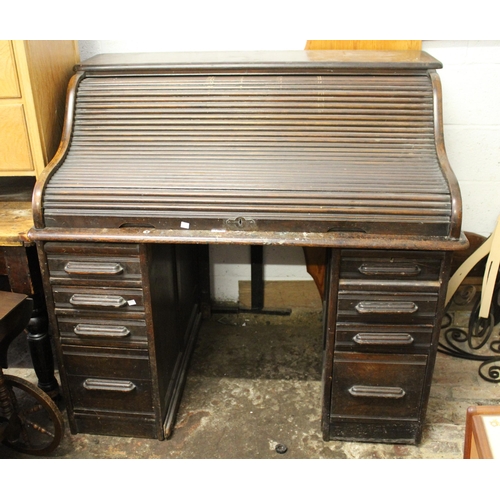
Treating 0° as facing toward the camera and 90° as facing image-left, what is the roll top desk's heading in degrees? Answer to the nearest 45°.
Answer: approximately 0°

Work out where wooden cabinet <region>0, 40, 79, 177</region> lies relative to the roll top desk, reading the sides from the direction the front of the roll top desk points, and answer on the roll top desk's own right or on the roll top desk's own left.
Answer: on the roll top desk's own right

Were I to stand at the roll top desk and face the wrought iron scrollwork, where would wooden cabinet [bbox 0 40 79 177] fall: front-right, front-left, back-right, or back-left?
back-left

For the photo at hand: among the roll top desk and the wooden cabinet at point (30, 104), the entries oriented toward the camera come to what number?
2

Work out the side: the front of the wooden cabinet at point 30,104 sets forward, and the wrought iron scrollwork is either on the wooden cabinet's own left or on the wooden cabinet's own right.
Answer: on the wooden cabinet's own left

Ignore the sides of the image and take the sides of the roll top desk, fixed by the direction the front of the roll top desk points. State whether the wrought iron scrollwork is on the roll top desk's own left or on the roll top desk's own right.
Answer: on the roll top desk's own left

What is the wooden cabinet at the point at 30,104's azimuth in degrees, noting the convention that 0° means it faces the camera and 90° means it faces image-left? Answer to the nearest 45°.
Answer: approximately 0°

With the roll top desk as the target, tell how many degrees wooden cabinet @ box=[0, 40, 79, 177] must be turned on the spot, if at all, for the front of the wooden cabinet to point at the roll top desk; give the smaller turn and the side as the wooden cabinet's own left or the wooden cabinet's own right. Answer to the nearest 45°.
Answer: approximately 45° to the wooden cabinet's own left
